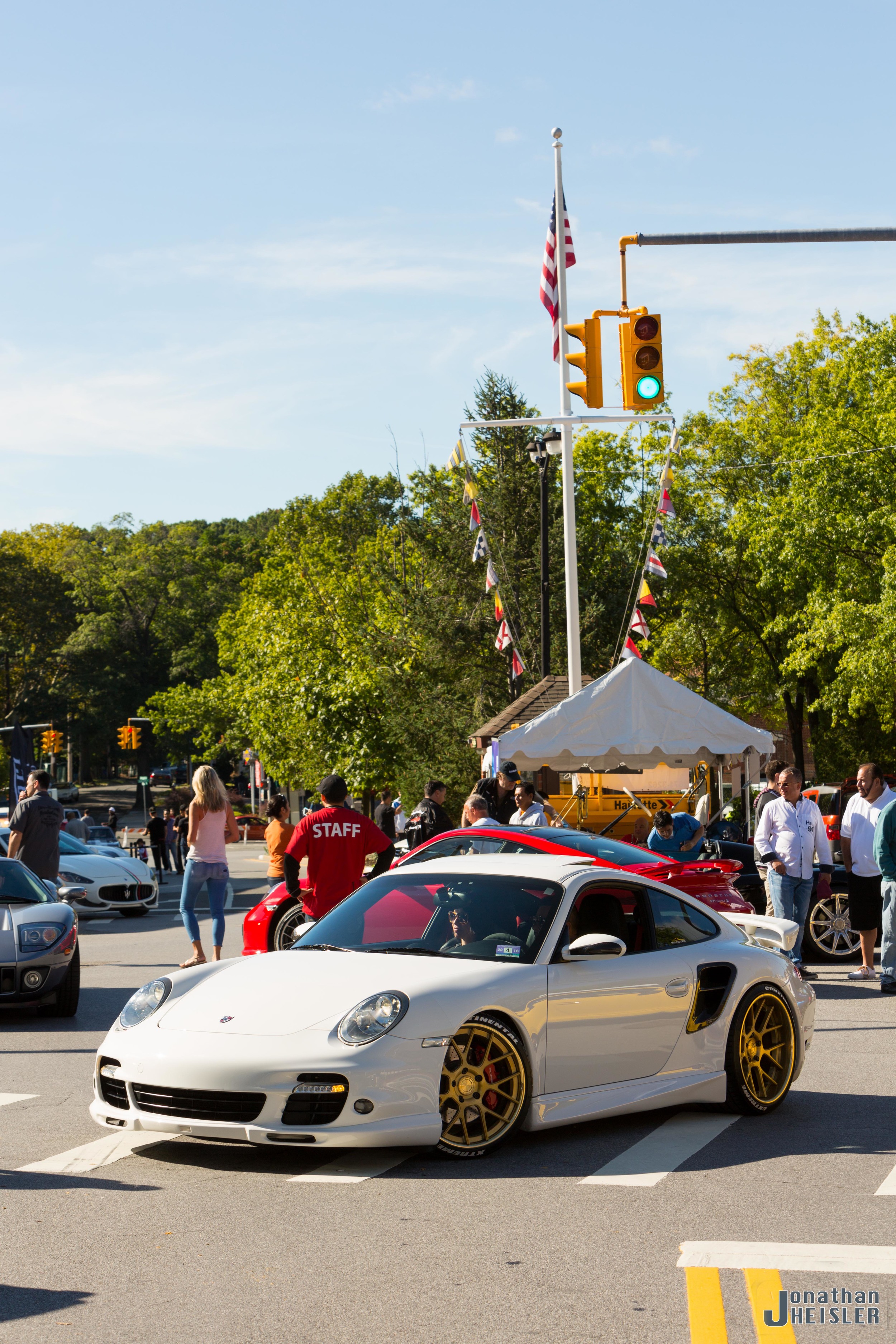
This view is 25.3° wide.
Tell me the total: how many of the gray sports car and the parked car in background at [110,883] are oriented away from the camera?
0

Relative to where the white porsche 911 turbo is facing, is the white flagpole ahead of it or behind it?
behind

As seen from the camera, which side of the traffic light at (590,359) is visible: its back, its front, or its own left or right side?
left

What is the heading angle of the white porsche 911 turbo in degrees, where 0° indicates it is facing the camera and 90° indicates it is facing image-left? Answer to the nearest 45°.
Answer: approximately 45°

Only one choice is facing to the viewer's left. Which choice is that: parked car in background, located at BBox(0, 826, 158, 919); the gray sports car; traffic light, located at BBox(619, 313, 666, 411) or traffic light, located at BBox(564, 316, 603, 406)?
traffic light, located at BBox(564, 316, 603, 406)

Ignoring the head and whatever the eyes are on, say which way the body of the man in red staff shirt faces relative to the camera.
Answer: away from the camera

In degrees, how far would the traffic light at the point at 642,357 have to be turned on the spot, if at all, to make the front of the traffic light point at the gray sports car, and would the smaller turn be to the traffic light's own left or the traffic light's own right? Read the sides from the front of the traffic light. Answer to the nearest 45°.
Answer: approximately 90° to the traffic light's own right

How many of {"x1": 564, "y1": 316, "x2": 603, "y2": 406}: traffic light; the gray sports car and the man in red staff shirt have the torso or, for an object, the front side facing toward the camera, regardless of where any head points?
1

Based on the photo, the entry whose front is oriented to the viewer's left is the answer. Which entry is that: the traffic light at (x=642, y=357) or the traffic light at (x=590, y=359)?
the traffic light at (x=590, y=359)

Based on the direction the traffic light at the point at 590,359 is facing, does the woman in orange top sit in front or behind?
in front

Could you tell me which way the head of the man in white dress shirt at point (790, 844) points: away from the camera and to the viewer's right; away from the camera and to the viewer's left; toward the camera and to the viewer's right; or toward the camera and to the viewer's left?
toward the camera and to the viewer's left
